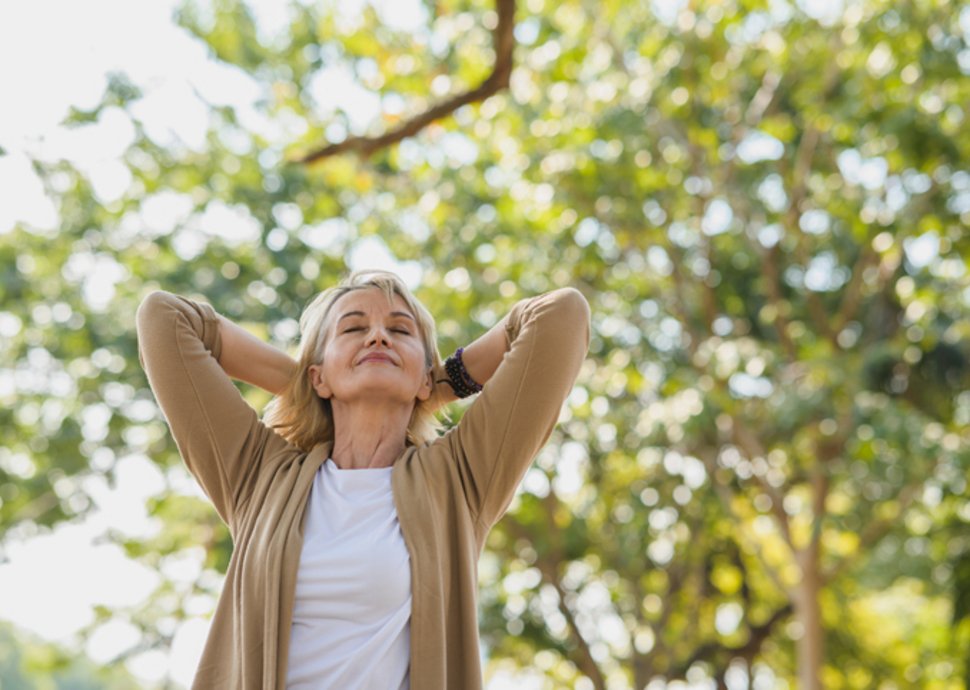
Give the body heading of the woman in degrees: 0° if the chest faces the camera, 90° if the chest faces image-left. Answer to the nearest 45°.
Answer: approximately 0°
